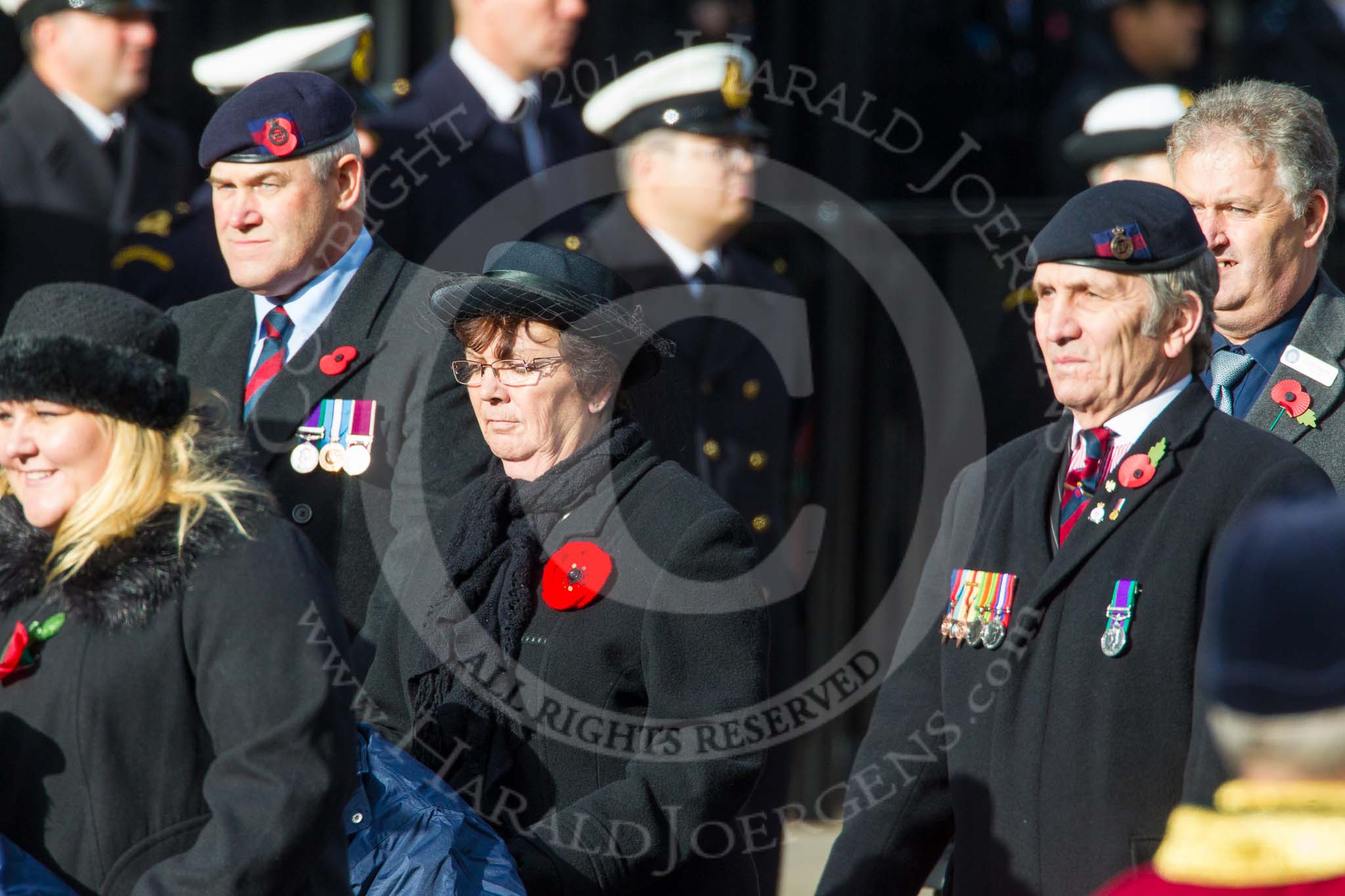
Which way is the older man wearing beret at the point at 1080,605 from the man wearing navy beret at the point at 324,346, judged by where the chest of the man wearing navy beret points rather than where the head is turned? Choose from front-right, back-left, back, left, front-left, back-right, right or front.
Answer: left

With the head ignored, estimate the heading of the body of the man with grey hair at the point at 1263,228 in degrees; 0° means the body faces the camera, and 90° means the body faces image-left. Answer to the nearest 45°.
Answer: approximately 45°

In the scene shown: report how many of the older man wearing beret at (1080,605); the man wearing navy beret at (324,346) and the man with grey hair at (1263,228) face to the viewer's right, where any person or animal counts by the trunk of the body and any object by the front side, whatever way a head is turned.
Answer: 0

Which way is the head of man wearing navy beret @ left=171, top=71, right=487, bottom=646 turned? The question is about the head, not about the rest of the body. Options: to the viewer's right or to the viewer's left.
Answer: to the viewer's left

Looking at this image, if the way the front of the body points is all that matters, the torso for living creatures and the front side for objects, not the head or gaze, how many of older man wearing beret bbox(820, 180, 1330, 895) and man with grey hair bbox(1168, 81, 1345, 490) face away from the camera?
0

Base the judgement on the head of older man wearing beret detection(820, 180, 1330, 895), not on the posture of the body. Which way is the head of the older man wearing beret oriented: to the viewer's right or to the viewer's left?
to the viewer's left

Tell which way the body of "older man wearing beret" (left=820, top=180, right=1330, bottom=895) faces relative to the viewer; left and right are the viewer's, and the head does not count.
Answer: facing the viewer and to the left of the viewer

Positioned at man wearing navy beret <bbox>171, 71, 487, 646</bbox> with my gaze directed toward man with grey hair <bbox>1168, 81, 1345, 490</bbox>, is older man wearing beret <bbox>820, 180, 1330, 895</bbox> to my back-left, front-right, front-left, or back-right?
front-right

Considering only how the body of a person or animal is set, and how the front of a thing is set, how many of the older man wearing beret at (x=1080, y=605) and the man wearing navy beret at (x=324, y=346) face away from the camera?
0

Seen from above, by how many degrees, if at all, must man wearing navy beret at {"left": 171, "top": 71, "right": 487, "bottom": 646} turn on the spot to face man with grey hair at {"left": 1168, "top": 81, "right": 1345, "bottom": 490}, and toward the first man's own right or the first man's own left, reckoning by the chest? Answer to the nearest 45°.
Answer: approximately 135° to the first man's own left

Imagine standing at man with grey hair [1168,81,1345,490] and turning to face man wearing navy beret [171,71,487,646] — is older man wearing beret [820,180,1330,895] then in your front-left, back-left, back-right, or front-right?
front-left

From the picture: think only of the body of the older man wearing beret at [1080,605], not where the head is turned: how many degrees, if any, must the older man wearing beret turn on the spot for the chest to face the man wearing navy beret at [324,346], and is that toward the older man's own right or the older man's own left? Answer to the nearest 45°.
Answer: approximately 45° to the older man's own right

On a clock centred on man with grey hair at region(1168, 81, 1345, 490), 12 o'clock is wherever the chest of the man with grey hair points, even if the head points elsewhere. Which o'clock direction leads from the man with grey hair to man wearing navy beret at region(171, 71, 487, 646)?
The man wearing navy beret is roughly at 1 o'clock from the man with grey hair.

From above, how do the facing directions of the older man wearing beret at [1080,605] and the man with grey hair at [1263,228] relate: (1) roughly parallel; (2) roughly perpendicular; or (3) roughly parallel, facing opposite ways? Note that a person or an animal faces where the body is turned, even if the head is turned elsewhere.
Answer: roughly parallel

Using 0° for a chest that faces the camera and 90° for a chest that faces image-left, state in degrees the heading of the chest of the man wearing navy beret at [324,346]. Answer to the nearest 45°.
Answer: approximately 45°
